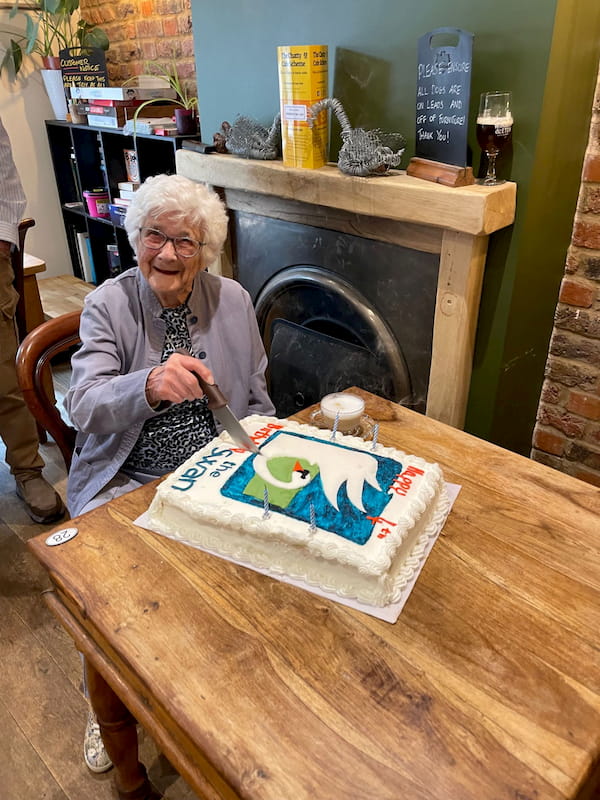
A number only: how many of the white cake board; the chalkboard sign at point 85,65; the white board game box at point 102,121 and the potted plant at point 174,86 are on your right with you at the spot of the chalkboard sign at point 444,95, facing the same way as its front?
3

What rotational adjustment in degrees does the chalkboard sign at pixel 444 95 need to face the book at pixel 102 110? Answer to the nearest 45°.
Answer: approximately 90° to its right

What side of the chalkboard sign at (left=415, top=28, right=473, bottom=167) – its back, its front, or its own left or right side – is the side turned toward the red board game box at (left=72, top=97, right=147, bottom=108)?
right

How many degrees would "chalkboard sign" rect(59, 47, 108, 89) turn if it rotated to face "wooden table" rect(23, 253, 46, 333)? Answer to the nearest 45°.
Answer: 0° — it already faces it

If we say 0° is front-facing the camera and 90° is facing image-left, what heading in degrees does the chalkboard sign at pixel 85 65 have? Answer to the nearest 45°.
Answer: approximately 0°

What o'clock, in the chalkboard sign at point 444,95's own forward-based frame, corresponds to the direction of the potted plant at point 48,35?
The potted plant is roughly at 3 o'clock from the chalkboard sign.

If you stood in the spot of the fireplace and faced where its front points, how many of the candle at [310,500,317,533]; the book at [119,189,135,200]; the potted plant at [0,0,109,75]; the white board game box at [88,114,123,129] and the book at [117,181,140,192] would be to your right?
4
